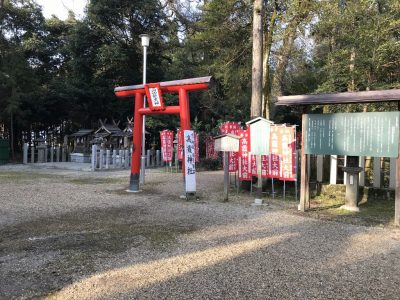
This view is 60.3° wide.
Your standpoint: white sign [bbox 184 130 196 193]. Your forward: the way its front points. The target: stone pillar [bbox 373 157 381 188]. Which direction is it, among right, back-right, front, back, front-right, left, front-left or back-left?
left

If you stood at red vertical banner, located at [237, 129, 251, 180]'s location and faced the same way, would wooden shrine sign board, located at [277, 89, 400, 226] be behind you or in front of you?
in front

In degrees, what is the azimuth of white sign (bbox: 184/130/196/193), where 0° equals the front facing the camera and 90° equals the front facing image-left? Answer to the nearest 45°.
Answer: approximately 0°

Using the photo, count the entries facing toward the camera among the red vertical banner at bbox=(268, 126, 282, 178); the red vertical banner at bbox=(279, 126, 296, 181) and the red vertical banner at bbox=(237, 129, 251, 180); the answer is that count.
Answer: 3

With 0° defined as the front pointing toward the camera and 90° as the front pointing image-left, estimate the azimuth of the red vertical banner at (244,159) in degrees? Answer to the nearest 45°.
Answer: approximately 0°

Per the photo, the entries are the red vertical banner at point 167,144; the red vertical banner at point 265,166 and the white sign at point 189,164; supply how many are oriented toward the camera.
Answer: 3

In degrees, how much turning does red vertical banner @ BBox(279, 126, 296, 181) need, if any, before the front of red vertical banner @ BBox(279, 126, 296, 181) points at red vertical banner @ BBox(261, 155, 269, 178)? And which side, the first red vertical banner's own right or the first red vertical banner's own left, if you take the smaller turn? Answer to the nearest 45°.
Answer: approximately 135° to the first red vertical banner's own right
